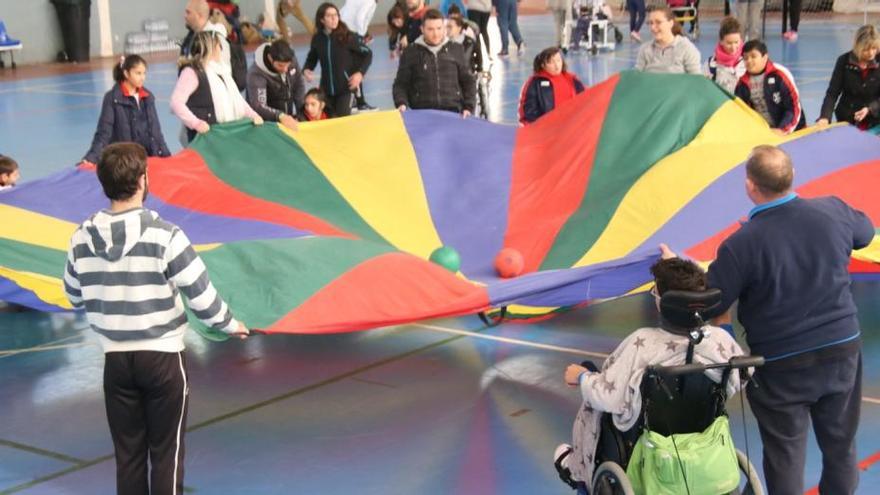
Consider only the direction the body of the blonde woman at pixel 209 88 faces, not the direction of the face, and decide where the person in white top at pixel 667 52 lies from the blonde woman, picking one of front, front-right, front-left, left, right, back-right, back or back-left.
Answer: front-left

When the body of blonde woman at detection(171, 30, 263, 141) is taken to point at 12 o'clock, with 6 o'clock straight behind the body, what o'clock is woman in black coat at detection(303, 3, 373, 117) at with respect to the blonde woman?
The woman in black coat is roughly at 8 o'clock from the blonde woman.

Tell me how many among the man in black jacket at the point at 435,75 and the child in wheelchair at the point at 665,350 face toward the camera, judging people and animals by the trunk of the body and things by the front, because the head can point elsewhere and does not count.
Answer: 1

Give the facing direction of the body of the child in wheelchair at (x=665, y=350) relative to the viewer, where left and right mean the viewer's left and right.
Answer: facing away from the viewer and to the left of the viewer

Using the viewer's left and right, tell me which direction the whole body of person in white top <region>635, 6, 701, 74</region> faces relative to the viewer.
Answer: facing the viewer and to the left of the viewer

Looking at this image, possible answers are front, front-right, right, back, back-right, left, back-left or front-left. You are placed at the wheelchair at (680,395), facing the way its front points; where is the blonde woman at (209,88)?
front

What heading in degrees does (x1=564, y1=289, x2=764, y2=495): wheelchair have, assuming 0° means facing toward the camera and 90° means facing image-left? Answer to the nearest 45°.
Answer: approximately 135°

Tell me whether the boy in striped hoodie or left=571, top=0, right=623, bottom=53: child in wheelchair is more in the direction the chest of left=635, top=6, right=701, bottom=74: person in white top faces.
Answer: the boy in striped hoodie

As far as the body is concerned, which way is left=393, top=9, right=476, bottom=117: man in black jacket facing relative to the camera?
toward the camera

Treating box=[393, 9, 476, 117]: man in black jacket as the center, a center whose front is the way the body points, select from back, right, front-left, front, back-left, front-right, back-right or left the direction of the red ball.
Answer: front

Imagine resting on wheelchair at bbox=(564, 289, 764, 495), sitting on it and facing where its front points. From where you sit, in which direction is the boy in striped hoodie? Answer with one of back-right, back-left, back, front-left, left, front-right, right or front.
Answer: front-left

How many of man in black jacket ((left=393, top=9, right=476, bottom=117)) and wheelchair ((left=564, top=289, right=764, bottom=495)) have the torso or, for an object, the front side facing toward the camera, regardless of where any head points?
1

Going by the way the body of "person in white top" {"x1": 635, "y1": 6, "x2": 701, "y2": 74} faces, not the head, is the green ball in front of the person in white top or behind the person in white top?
in front
